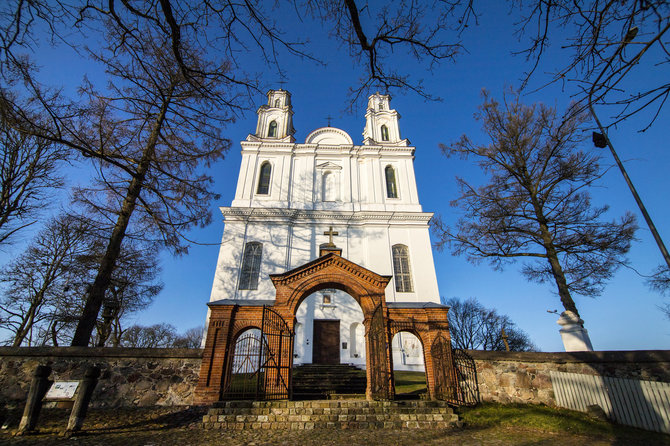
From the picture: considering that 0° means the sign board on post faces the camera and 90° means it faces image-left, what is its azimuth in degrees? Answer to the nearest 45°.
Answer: approximately 0°

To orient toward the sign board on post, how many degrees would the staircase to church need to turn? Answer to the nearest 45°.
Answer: approximately 45° to its right

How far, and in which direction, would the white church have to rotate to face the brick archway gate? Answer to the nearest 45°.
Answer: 0° — it already faces it

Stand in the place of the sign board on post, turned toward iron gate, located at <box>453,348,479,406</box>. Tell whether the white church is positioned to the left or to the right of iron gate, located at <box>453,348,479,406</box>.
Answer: left

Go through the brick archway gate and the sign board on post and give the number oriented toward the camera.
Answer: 2

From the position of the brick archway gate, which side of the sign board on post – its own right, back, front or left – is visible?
left

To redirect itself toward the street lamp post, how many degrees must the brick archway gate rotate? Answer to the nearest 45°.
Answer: approximately 45° to its left

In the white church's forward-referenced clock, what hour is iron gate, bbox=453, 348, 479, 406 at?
The iron gate is roughly at 11 o'clock from the white church.

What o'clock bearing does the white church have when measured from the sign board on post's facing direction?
The white church is roughly at 8 o'clock from the sign board on post.

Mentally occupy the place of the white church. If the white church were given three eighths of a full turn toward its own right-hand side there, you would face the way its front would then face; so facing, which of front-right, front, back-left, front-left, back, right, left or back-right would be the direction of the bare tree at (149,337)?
front
